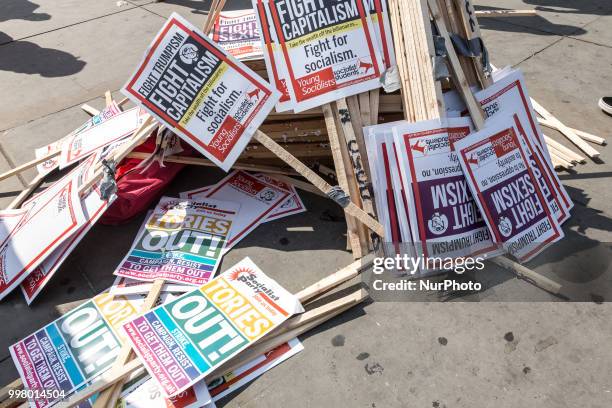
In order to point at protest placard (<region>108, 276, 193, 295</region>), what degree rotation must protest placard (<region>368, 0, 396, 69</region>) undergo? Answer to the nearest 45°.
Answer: approximately 45° to its right

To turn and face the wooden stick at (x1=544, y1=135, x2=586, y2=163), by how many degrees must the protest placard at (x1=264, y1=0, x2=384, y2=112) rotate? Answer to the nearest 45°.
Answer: approximately 90° to its left

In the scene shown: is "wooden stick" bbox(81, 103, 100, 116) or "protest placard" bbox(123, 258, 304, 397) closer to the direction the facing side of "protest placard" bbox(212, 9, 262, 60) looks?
the protest placard

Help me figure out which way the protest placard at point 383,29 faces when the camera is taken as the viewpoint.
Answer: facing the viewer

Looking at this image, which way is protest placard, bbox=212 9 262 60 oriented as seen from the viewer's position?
toward the camera

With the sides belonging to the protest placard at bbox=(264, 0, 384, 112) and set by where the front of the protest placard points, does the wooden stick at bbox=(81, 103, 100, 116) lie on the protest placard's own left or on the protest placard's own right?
on the protest placard's own right

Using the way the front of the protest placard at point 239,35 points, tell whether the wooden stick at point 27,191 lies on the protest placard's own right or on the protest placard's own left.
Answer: on the protest placard's own right

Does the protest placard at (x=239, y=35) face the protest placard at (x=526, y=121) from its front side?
no

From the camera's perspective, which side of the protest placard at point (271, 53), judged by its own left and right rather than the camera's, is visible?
front

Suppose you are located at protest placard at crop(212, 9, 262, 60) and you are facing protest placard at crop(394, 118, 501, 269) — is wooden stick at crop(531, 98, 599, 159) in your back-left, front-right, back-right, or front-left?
front-left

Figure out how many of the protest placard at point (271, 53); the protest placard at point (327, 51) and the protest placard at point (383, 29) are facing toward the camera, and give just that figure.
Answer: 3

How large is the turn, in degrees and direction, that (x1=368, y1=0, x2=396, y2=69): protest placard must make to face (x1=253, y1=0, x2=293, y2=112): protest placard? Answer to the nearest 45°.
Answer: approximately 90° to its right

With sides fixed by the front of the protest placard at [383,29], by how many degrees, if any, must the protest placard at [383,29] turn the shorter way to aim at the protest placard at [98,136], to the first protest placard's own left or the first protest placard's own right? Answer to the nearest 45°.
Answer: approximately 90° to the first protest placard's own right

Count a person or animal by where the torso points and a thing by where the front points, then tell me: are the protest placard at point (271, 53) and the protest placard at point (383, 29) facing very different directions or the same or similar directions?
same or similar directions

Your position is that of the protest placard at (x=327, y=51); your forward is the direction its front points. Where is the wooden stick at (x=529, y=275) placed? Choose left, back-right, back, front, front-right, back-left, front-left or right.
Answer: front-left

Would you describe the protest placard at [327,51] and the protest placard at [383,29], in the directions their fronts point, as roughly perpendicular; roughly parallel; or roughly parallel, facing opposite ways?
roughly parallel

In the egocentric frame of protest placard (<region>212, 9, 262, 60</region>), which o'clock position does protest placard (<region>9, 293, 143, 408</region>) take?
protest placard (<region>9, 293, 143, 408</region>) is roughly at 1 o'clock from protest placard (<region>212, 9, 262, 60</region>).
